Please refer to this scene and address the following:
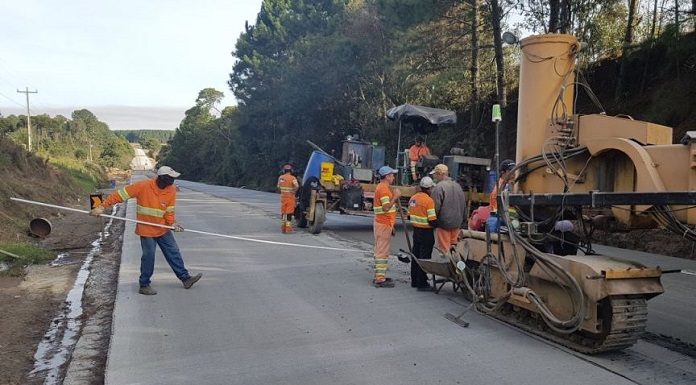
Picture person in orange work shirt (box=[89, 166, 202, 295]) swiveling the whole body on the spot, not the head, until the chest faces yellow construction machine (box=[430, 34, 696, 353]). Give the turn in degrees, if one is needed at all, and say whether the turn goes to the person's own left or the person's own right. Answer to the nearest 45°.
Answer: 0° — they already face it

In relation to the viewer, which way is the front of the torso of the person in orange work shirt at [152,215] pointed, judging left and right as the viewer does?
facing the viewer and to the right of the viewer

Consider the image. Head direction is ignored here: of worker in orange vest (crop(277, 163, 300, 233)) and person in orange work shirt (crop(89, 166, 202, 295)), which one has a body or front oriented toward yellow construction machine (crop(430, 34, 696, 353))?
person in orange work shirt (crop(89, 166, 202, 295))

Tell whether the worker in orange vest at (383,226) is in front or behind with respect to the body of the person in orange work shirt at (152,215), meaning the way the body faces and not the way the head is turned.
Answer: in front

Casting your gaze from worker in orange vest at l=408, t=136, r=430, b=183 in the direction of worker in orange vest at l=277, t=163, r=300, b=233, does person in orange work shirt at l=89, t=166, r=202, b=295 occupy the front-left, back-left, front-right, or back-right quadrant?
front-left

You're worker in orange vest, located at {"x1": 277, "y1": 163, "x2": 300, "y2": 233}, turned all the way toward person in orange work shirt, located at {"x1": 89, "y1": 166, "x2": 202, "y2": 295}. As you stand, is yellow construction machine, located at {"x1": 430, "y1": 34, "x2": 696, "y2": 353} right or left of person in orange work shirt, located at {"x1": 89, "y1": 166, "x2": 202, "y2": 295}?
left

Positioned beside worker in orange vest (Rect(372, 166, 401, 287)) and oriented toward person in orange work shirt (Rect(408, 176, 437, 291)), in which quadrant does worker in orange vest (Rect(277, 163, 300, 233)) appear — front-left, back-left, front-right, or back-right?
back-left
